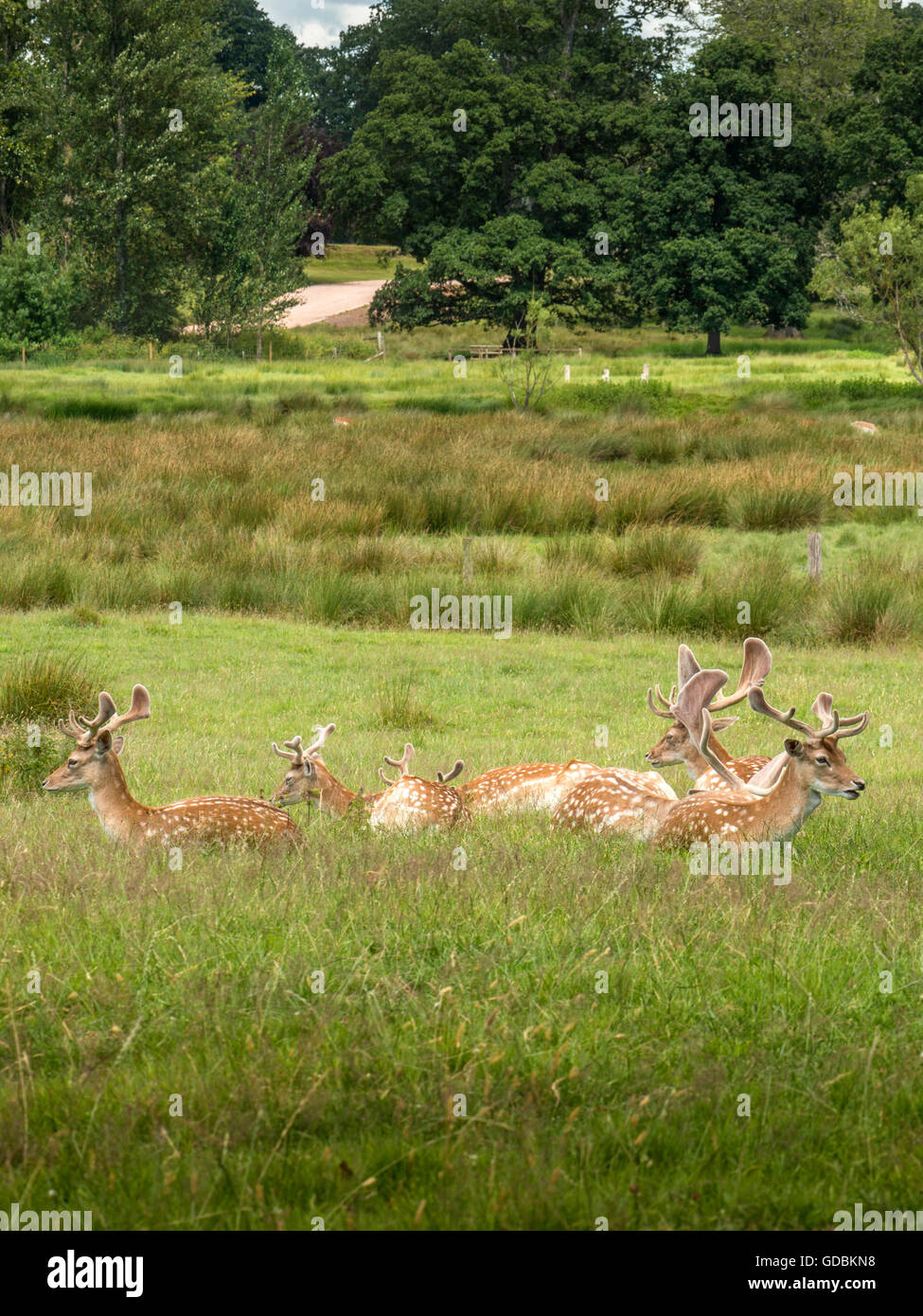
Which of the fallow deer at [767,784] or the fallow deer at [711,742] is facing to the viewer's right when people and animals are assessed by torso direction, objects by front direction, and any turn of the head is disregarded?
the fallow deer at [767,784]

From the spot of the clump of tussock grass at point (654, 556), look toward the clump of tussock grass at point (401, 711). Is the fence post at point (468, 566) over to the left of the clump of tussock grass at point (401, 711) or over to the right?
right

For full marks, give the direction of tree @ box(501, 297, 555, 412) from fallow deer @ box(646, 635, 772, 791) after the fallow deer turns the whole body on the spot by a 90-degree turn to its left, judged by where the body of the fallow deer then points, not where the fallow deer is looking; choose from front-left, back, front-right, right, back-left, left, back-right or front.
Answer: back

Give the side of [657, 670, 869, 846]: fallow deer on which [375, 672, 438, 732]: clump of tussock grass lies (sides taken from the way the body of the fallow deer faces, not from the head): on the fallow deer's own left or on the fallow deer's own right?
on the fallow deer's own left

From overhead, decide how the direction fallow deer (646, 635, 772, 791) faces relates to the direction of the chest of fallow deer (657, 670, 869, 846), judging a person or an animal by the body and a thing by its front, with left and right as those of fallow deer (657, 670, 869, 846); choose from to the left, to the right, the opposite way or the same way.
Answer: the opposite way

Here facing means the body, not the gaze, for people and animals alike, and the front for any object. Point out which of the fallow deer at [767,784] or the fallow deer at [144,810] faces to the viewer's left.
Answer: the fallow deer at [144,810]

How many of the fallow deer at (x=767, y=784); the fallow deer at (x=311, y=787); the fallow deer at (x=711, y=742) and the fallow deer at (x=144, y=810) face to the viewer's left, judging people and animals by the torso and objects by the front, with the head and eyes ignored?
3

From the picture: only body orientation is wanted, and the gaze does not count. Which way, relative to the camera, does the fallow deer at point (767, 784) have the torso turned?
to the viewer's right

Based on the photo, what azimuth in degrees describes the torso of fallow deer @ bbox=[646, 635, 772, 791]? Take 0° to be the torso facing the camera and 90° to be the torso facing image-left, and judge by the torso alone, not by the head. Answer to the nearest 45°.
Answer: approximately 90°

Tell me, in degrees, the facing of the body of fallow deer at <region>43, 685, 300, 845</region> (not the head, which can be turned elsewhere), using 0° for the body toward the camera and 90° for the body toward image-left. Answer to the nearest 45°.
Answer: approximately 90°

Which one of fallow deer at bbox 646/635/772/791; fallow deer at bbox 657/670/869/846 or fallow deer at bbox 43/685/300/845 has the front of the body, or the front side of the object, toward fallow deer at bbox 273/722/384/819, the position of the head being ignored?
fallow deer at bbox 646/635/772/791
